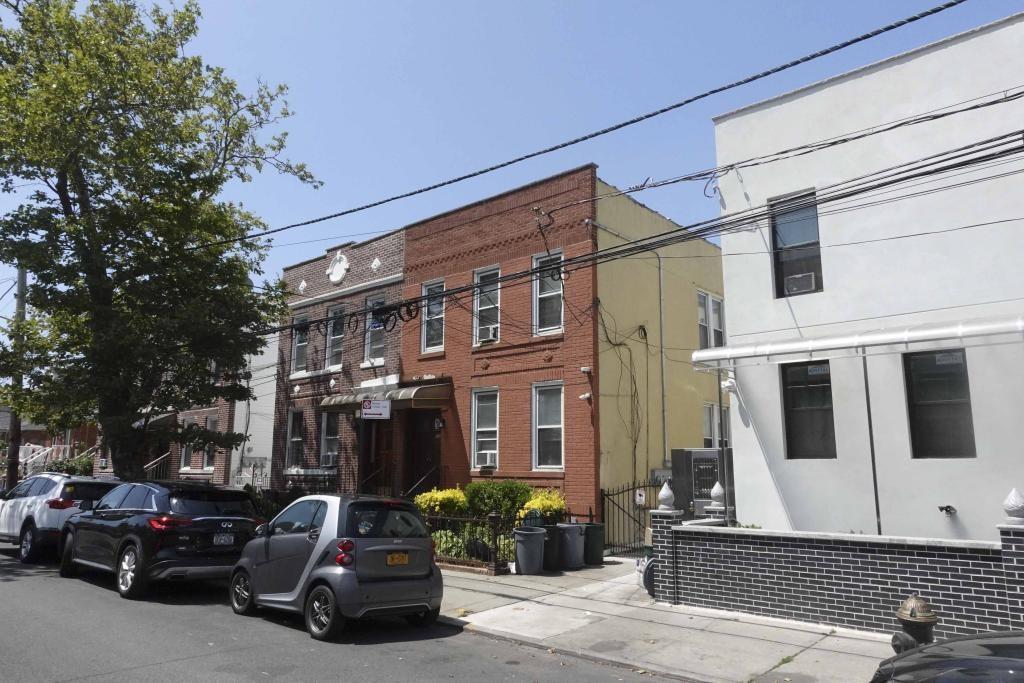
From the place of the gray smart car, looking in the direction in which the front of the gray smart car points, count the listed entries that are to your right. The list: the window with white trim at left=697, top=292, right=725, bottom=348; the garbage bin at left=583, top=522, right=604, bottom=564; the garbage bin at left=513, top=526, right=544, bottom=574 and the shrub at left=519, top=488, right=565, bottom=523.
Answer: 4

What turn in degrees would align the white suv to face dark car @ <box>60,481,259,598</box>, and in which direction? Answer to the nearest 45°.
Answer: approximately 135° to its left

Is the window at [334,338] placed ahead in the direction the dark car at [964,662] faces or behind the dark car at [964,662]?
ahead

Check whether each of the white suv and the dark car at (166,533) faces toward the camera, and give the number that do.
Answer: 0

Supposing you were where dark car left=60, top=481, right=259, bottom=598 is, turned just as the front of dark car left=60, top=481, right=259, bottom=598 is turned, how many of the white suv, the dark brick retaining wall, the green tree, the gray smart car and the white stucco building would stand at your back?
3

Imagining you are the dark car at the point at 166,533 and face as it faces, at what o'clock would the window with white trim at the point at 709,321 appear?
The window with white trim is roughly at 4 o'clock from the dark car.

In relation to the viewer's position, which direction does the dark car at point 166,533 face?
facing away from the viewer and to the left of the viewer

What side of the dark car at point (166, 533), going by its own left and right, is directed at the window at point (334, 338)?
right

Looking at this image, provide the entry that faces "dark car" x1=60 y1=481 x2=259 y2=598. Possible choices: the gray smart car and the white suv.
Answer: the gray smart car

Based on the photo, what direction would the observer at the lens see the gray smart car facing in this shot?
facing away from the viewer and to the left of the viewer

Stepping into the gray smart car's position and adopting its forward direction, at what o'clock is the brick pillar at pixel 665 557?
The brick pillar is roughly at 4 o'clock from the gray smart car.

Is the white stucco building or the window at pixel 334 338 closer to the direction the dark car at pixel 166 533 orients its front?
the window

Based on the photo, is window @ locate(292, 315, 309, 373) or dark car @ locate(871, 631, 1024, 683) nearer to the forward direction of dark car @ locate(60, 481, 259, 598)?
the window

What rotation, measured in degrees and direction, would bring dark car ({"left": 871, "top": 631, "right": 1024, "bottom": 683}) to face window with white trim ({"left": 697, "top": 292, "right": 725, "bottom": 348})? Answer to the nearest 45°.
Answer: approximately 90° to its right

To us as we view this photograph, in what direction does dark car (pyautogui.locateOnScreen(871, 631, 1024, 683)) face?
facing to the left of the viewer

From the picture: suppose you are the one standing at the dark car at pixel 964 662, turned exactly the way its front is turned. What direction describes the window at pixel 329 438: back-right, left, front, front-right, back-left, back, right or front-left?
front-right

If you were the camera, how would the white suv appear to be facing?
facing away from the viewer and to the left of the viewer
